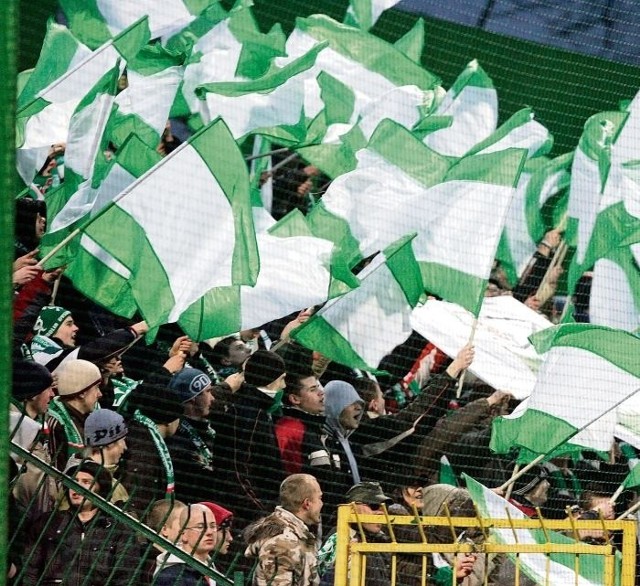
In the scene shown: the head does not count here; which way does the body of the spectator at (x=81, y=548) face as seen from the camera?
toward the camera

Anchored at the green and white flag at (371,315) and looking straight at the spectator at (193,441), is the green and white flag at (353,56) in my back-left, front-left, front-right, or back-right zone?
back-right

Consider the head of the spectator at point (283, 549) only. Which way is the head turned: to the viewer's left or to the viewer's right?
to the viewer's right

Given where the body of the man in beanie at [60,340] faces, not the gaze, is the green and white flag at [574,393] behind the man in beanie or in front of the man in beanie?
in front

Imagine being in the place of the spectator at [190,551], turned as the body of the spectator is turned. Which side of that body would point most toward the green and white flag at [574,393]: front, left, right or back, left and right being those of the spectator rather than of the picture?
left

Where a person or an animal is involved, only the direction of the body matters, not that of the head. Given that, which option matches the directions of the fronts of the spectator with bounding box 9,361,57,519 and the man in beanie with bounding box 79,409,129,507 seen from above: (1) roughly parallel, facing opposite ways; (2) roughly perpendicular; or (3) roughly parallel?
roughly parallel

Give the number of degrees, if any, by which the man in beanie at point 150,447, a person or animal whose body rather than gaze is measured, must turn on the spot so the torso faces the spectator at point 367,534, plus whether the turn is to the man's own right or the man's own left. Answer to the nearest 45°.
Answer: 0° — they already face them

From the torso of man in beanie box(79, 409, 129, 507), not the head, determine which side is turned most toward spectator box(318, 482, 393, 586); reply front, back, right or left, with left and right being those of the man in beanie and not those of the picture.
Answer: front

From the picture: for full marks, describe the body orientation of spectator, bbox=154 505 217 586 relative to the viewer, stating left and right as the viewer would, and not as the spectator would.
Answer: facing the viewer and to the right of the viewer
